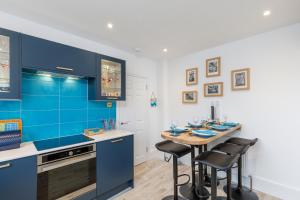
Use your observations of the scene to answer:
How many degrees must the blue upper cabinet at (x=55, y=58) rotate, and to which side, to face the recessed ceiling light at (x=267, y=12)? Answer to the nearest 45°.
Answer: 0° — it already faces it

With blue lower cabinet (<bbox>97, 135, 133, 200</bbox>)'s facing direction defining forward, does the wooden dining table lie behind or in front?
in front

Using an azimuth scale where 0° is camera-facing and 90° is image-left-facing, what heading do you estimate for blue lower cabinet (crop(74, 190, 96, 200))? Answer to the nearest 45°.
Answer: approximately 315°

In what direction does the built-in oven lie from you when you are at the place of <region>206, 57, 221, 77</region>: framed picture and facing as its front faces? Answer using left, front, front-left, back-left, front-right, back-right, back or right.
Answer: front

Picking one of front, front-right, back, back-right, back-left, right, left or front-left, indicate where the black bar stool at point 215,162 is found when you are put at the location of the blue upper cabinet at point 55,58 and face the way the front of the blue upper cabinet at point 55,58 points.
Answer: front

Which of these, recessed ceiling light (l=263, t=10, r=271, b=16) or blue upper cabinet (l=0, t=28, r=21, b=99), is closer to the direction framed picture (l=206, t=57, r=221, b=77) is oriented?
the blue upper cabinet

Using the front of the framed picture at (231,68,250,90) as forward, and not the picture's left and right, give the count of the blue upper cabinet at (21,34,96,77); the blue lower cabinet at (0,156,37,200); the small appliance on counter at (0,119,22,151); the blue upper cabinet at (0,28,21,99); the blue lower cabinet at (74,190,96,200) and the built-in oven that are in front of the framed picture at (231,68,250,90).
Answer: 6

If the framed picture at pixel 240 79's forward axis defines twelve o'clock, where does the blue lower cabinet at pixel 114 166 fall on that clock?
The blue lower cabinet is roughly at 12 o'clock from the framed picture.

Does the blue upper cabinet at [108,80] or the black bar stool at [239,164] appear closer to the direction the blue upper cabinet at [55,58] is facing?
the black bar stool

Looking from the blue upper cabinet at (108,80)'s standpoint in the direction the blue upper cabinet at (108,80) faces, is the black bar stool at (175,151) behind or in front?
in front

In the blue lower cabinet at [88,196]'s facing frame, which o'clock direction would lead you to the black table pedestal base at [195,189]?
The black table pedestal base is roughly at 11 o'clock from the blue lower cabinet.

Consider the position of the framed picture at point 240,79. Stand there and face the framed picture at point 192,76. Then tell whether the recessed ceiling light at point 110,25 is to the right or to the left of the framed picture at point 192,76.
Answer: left

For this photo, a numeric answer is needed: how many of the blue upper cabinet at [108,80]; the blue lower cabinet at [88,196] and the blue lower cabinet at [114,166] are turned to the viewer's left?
0

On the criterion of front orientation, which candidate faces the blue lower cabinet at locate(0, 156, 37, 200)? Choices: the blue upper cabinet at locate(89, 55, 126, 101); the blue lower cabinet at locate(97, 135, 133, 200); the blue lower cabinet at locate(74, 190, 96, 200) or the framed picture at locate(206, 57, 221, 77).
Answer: the framed picture

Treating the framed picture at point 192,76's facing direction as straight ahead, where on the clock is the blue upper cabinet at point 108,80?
The blue upper cabinet is roughly at 12 o'clock from the framed picture.
